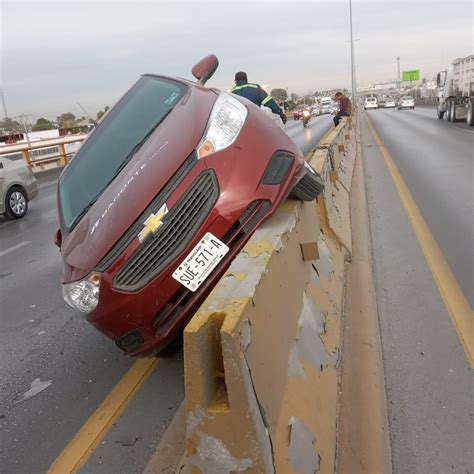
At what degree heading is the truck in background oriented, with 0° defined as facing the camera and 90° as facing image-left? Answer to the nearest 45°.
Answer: approximately 135°

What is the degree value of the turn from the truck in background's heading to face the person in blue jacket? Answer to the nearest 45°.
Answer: approximately 135° to its left

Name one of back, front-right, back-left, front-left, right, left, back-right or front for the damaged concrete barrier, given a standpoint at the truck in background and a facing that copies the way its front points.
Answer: back-left
